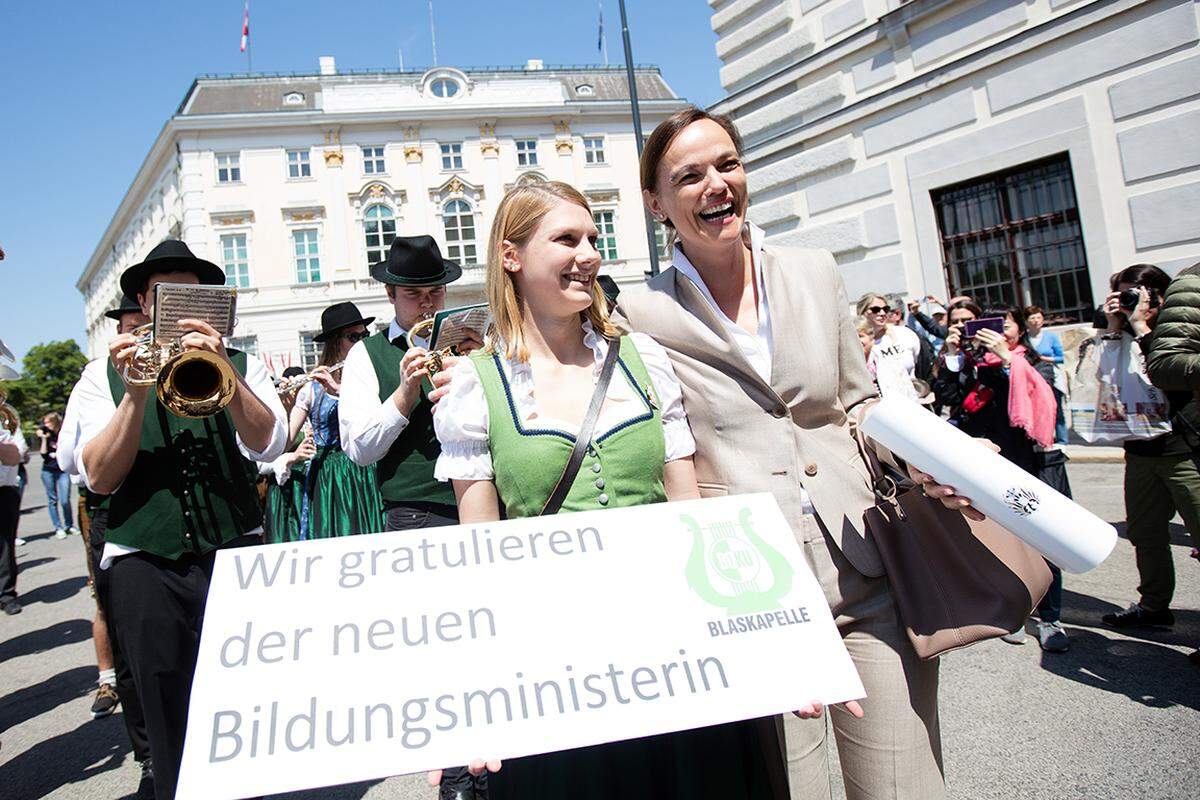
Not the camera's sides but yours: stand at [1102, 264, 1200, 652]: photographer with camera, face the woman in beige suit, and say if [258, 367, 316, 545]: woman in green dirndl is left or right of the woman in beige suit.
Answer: right

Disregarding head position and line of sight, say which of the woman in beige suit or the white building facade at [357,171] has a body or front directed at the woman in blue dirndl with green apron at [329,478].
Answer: the white building facade

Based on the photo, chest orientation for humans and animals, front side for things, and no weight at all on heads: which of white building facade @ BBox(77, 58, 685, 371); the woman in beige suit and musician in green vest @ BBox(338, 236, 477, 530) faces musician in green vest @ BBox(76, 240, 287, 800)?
the white building facade

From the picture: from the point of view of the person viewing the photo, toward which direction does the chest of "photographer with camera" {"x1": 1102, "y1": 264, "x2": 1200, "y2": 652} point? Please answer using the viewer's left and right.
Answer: facing to the left of the viewer

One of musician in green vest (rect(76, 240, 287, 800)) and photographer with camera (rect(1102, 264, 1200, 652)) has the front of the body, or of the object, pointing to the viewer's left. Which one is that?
the photographer with camera

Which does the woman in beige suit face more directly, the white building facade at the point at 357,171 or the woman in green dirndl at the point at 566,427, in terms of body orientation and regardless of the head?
the woman in green dirndl

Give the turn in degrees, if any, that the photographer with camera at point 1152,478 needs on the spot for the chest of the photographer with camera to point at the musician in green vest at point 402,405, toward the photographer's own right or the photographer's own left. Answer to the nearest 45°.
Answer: approximately 45° to the photographer's own left

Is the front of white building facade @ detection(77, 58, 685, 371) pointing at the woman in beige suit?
yes

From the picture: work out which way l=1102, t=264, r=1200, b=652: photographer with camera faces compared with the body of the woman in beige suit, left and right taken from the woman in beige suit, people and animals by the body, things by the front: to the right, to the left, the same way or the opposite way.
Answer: to the right

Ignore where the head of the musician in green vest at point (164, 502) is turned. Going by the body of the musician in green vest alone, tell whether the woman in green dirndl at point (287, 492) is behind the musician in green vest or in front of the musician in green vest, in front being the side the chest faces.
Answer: behind

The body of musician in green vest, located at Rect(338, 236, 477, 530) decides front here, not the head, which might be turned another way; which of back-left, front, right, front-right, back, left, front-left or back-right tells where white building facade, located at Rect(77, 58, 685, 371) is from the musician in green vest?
back-left

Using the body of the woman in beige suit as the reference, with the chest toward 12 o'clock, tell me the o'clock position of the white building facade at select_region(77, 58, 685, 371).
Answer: The white building facade is roughly at 5 o'clock from the woman in beige suit.

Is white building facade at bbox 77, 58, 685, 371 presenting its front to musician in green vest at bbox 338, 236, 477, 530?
yes

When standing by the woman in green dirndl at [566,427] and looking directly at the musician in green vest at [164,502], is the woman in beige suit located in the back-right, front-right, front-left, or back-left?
back-right

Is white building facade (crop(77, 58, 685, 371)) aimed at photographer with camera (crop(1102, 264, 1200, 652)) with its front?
yes

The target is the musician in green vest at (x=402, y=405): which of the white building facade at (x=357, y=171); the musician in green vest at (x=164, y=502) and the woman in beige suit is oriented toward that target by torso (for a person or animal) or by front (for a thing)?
the white building facade
